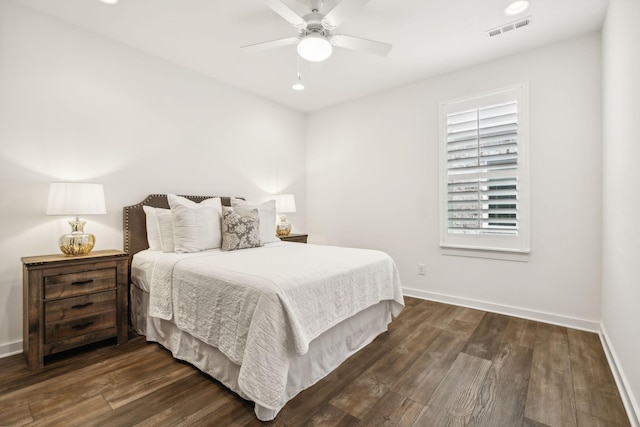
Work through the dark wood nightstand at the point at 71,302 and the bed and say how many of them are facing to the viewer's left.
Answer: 0

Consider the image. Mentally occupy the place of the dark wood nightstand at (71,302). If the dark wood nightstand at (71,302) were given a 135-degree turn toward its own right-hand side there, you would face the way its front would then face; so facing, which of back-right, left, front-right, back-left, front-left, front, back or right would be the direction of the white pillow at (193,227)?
back

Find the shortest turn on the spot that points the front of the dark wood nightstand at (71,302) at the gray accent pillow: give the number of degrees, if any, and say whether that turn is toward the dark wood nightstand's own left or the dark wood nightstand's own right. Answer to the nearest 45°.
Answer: approximately 45° to the dark wood nightstand's own left

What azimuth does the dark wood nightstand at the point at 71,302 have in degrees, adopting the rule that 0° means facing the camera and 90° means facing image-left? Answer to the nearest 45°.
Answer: approximately 315°

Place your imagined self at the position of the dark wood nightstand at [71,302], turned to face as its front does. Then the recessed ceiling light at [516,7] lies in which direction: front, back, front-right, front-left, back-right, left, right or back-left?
front

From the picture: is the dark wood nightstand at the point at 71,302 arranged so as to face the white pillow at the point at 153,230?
no

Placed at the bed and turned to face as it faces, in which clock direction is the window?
The window is roughly at 10 o'clock from the bed.

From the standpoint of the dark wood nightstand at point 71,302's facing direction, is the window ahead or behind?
ahead

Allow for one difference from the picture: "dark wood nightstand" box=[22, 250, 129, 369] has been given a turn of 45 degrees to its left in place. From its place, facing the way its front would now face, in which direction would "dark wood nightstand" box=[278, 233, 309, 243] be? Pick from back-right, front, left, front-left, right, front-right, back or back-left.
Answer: front

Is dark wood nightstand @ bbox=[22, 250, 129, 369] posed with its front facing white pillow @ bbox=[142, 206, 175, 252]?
no

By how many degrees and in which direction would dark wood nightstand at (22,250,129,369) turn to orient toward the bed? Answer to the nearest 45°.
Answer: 0° — it already faces it

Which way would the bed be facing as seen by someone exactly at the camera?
facing the viewer and to the right of the viewer
